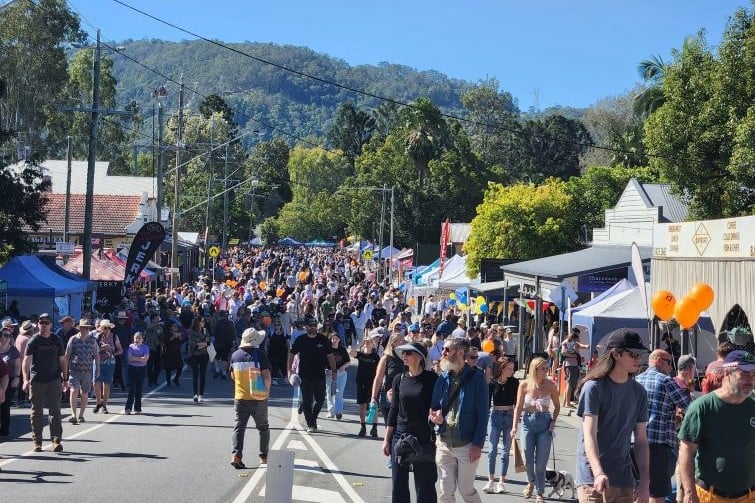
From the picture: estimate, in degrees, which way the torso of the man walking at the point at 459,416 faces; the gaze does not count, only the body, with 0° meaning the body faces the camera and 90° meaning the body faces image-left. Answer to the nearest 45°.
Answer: approximately 45°

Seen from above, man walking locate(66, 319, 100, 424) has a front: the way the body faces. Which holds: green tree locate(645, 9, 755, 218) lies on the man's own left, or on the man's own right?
on the man's own left

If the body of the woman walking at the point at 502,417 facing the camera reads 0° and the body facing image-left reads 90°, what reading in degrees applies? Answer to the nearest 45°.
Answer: approximately 0°

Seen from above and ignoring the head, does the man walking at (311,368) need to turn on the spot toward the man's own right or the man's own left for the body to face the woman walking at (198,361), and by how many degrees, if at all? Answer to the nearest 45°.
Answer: approximately 135° to the man's own right

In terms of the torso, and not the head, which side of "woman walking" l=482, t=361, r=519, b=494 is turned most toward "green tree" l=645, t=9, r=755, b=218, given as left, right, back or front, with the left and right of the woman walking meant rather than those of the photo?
back

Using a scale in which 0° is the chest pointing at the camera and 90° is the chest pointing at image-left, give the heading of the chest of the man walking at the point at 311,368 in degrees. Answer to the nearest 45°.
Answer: approximately 0°
